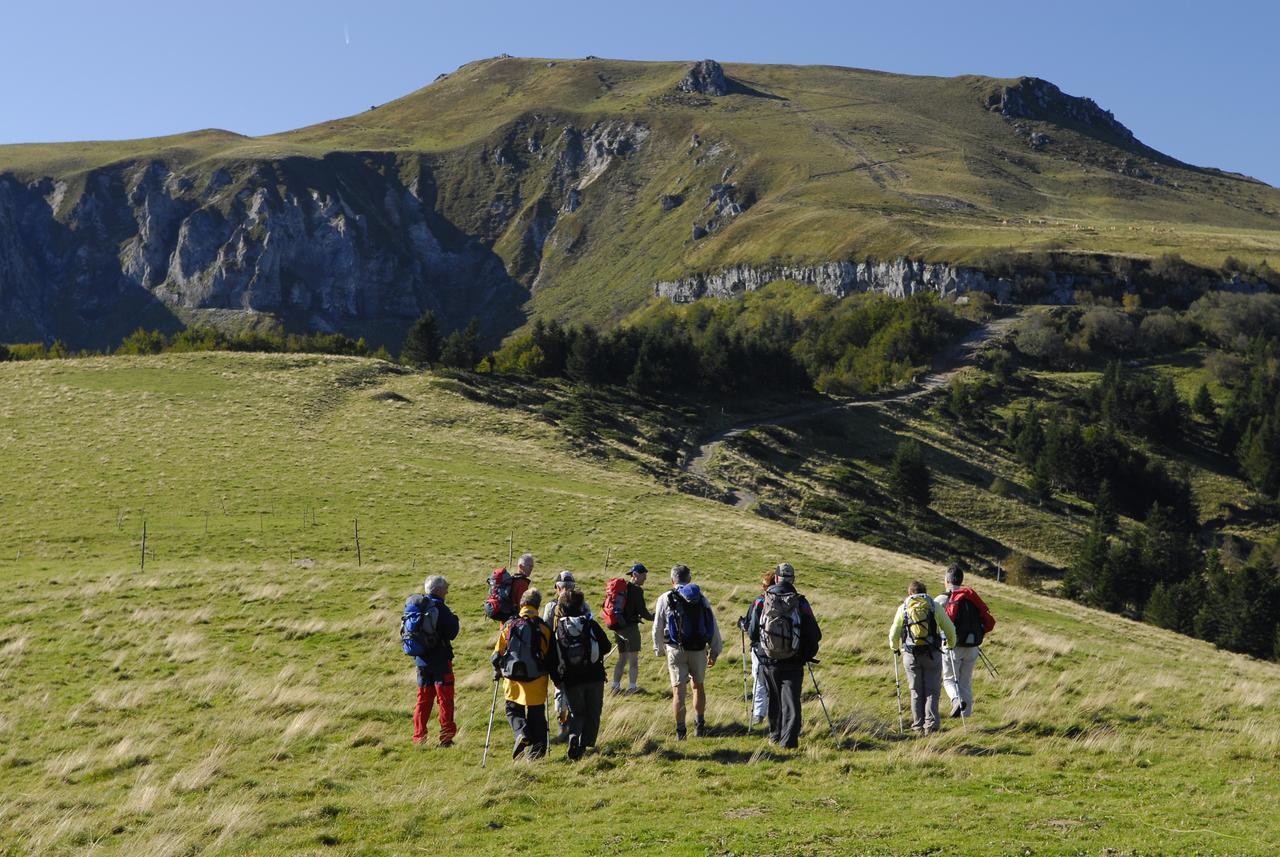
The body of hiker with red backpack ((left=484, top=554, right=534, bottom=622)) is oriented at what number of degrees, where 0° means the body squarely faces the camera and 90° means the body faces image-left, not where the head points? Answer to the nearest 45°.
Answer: approximately 225°

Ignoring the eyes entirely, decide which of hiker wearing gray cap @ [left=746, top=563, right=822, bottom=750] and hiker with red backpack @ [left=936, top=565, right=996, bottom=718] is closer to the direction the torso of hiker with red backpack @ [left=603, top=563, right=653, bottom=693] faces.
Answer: the hiker with red backpack

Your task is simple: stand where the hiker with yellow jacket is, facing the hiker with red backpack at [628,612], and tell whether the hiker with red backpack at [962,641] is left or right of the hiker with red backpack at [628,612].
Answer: right

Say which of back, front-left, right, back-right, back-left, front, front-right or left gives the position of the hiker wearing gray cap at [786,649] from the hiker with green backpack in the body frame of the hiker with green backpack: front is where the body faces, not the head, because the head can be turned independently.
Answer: back-left

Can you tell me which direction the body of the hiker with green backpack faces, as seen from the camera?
away from the camera

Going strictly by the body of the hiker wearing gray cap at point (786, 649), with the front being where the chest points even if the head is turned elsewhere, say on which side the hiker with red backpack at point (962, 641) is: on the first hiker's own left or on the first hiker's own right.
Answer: on the first hiker's own right

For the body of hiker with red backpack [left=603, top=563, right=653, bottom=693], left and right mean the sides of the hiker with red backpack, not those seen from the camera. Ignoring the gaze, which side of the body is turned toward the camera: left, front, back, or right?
right

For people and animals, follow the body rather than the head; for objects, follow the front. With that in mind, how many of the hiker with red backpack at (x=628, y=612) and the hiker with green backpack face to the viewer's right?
1

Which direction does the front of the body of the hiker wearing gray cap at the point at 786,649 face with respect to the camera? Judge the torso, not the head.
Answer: away from the camera

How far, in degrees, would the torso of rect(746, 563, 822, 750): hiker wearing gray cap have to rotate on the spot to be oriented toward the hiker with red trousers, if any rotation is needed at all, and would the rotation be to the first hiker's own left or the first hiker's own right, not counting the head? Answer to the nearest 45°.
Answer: approximately 90° to the first hiker's own left

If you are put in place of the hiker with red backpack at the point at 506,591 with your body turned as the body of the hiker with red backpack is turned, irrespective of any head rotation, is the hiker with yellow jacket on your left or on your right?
on your right

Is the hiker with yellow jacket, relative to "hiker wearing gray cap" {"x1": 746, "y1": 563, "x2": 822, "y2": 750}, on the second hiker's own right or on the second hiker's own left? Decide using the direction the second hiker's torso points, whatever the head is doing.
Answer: on the second hiker's own left
